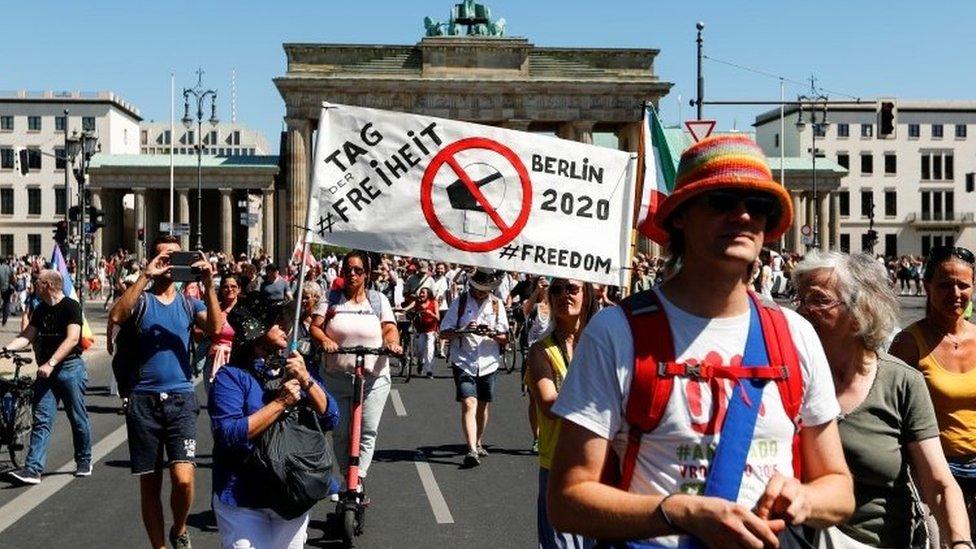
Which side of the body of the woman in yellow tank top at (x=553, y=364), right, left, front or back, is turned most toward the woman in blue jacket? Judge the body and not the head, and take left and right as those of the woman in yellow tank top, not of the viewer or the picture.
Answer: right

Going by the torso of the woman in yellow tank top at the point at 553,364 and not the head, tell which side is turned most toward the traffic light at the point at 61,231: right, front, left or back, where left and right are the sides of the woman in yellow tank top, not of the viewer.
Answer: back

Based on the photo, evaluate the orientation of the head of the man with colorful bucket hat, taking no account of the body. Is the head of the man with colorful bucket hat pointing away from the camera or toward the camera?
toward the camera

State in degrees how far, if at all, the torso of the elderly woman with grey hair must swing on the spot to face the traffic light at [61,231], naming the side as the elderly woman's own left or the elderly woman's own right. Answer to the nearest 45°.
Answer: approximately 90° to the elderly woman's own right

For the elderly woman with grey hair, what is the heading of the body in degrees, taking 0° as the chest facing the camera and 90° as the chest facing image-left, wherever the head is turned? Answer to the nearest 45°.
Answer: approximately 45°

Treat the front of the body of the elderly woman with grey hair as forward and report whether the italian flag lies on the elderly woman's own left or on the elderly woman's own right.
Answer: on the elderly woman's own right

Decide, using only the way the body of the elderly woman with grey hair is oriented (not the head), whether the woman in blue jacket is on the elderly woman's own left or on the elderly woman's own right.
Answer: on the elderly woman's own right

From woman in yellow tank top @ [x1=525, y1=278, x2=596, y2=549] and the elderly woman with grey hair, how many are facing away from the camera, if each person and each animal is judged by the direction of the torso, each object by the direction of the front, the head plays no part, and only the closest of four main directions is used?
0

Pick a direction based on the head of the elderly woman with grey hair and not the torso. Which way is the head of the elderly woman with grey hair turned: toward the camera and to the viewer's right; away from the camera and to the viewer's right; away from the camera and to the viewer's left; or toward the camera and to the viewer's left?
toward the camera and to the viewer's left

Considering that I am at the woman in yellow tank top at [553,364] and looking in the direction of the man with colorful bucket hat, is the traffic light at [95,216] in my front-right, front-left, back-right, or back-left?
back-right

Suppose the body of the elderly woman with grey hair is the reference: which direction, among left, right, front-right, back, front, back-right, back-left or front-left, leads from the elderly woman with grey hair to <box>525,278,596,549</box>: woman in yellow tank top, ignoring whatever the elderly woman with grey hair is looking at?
right

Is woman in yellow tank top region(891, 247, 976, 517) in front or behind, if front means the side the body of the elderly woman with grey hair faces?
behind

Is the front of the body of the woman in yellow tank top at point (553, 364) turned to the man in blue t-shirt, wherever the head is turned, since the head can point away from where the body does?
no

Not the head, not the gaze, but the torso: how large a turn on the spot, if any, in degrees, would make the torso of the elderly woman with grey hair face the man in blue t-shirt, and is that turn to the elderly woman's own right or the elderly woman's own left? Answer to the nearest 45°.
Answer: approximately 90° to the elderly woman's own right

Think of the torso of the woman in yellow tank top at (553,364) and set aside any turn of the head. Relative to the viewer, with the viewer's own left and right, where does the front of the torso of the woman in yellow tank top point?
facing the viewer and to the right of the viewer

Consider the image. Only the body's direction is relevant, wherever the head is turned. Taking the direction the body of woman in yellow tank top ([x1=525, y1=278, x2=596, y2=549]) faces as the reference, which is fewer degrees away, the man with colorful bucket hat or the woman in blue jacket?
the man with colorful bucket hat
